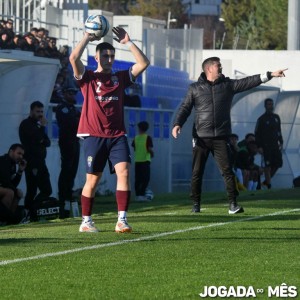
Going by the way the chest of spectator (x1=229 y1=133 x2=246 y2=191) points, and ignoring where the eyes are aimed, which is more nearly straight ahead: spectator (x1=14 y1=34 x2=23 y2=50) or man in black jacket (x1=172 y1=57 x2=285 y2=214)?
the man in black jacket

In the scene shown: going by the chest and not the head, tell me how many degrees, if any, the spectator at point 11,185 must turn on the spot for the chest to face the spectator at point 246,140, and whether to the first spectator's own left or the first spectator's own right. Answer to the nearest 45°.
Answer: approximately 90° to the first spectator's own left

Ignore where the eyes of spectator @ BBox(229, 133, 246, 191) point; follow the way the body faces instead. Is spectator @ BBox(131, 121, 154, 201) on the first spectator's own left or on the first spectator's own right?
on the first spectator's own right

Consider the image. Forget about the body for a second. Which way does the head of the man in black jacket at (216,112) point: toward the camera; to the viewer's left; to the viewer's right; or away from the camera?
to the viewer's right

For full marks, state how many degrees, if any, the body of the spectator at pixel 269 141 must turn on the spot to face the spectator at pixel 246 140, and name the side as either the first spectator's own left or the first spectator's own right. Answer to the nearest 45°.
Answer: approximately 90° to the first spectator's own right

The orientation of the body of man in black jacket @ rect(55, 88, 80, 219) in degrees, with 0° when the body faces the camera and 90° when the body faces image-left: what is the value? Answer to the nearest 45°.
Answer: approximately 315°

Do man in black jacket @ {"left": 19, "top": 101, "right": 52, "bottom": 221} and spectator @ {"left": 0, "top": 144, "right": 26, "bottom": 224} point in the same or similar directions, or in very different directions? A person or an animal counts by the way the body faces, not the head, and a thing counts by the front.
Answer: same or similar directions

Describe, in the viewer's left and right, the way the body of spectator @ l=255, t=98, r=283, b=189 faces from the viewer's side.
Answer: facing the viewer

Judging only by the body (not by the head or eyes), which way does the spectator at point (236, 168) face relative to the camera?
toward the camera

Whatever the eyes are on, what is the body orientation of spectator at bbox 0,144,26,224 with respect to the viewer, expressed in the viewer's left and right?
facing the viewer and to the right of the viewer

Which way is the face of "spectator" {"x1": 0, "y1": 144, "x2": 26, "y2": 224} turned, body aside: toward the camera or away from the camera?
toward the camera
